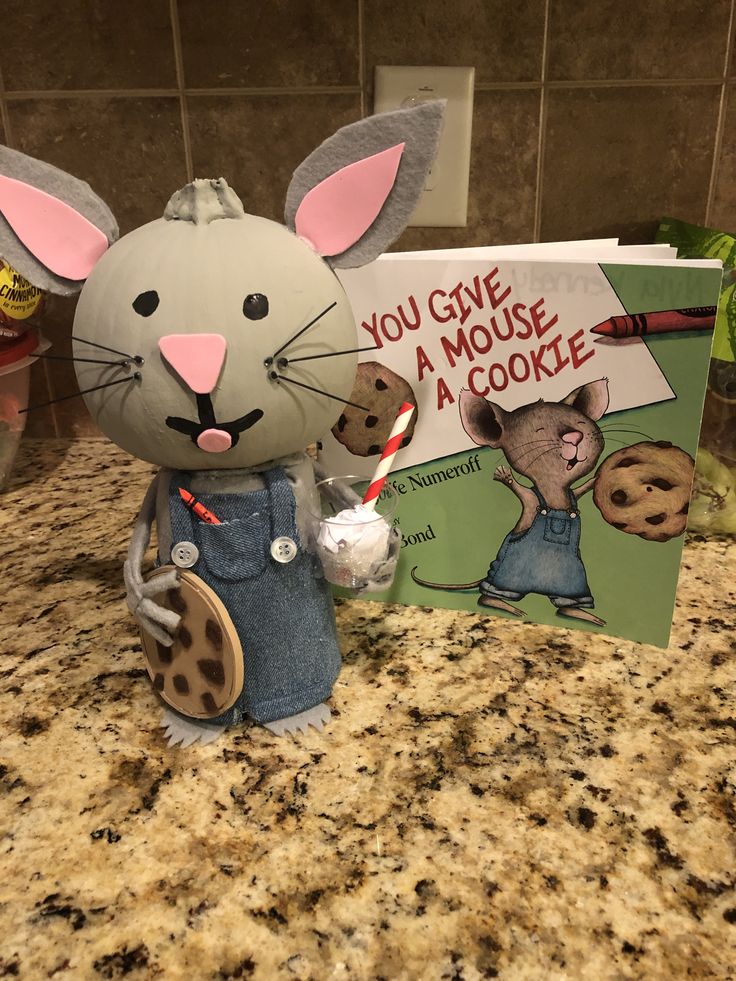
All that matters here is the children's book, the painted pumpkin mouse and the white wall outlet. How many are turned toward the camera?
3

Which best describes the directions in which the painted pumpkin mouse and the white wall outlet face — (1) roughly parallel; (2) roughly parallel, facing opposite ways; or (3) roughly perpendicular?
roughly parallel

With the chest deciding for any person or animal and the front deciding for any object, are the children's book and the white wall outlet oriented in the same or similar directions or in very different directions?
same or similar directions

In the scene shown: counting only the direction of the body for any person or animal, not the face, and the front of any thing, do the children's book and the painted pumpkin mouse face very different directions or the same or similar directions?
same or similar directions

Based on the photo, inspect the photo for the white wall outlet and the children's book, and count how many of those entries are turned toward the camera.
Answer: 2

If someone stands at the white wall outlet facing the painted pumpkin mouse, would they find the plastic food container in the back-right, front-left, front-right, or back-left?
front-right

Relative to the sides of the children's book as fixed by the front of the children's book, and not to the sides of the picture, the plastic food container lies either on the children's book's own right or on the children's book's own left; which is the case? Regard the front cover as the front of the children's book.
on the children's book's own right

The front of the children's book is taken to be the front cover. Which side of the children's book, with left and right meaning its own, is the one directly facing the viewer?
front

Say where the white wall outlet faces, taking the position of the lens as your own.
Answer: facing the viewer

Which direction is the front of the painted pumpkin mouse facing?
toward the camera

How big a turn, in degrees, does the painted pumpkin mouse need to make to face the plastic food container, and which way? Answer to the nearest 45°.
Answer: approximately 135° to its right
